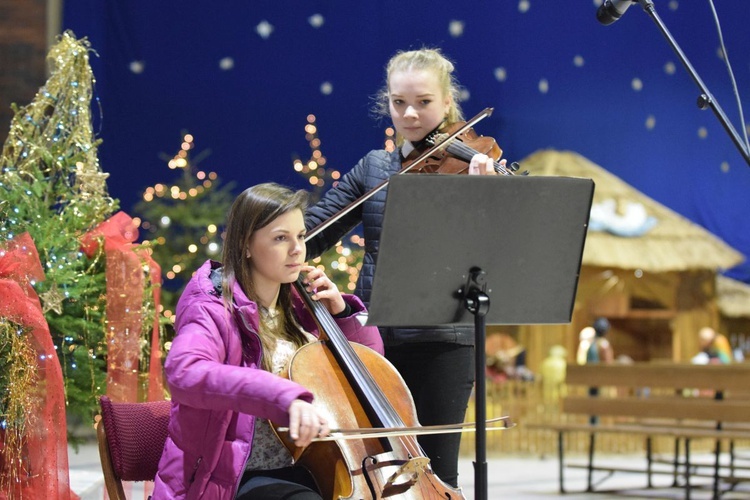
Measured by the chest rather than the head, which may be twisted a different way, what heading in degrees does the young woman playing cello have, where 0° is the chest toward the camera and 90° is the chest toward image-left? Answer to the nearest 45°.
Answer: approximately 315°

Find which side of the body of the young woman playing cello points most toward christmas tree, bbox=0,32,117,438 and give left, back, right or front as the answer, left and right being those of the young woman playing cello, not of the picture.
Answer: back

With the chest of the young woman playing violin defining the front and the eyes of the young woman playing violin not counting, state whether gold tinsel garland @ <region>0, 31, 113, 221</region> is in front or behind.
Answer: behind

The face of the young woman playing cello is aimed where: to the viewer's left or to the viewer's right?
to the viewer's right

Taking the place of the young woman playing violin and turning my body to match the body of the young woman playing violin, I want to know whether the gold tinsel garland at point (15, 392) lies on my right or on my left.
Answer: on my right

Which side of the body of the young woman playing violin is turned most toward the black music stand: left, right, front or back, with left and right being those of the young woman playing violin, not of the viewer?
front

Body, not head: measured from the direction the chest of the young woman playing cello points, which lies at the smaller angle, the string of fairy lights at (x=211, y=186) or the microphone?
the microphone

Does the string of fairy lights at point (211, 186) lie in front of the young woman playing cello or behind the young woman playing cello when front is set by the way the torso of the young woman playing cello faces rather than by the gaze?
behind

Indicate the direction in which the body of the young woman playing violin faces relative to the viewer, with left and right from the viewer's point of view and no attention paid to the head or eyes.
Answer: facing the viewer

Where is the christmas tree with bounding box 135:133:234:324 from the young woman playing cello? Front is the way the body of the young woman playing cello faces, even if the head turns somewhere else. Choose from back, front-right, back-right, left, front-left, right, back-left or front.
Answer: back-left

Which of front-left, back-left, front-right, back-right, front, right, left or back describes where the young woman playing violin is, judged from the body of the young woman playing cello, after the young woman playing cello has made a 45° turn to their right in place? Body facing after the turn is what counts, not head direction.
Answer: back-left

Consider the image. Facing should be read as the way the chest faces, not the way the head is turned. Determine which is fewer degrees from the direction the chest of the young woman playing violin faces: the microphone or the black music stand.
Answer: the black music stand
